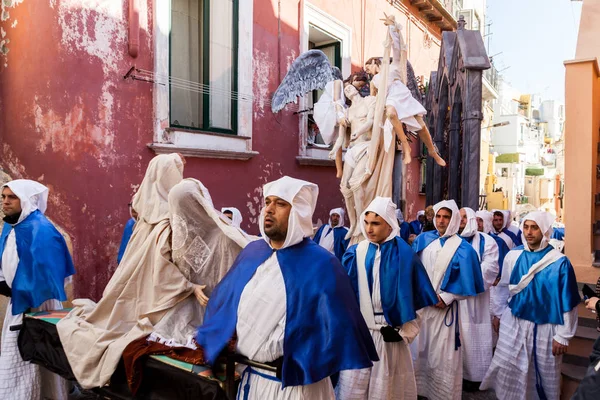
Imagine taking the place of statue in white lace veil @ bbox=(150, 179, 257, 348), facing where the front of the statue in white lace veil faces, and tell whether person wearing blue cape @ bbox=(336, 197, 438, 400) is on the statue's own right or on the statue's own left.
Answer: on the statue's own left

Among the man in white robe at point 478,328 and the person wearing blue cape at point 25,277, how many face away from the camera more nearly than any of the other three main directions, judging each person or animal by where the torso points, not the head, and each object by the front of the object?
0

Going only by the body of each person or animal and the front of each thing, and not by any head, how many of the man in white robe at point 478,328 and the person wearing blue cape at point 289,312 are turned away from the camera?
0

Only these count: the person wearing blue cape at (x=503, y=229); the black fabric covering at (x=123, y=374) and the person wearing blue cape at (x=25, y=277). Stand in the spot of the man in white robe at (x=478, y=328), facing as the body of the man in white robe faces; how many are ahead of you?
2

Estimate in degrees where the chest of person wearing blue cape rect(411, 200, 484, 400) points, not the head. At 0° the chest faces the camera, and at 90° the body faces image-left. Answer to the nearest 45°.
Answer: approximately 45°

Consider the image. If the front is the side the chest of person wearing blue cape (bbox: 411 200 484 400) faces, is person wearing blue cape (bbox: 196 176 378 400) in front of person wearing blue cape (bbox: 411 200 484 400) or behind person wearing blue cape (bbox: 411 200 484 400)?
in front

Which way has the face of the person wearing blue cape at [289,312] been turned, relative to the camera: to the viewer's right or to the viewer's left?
to the viewer's left
